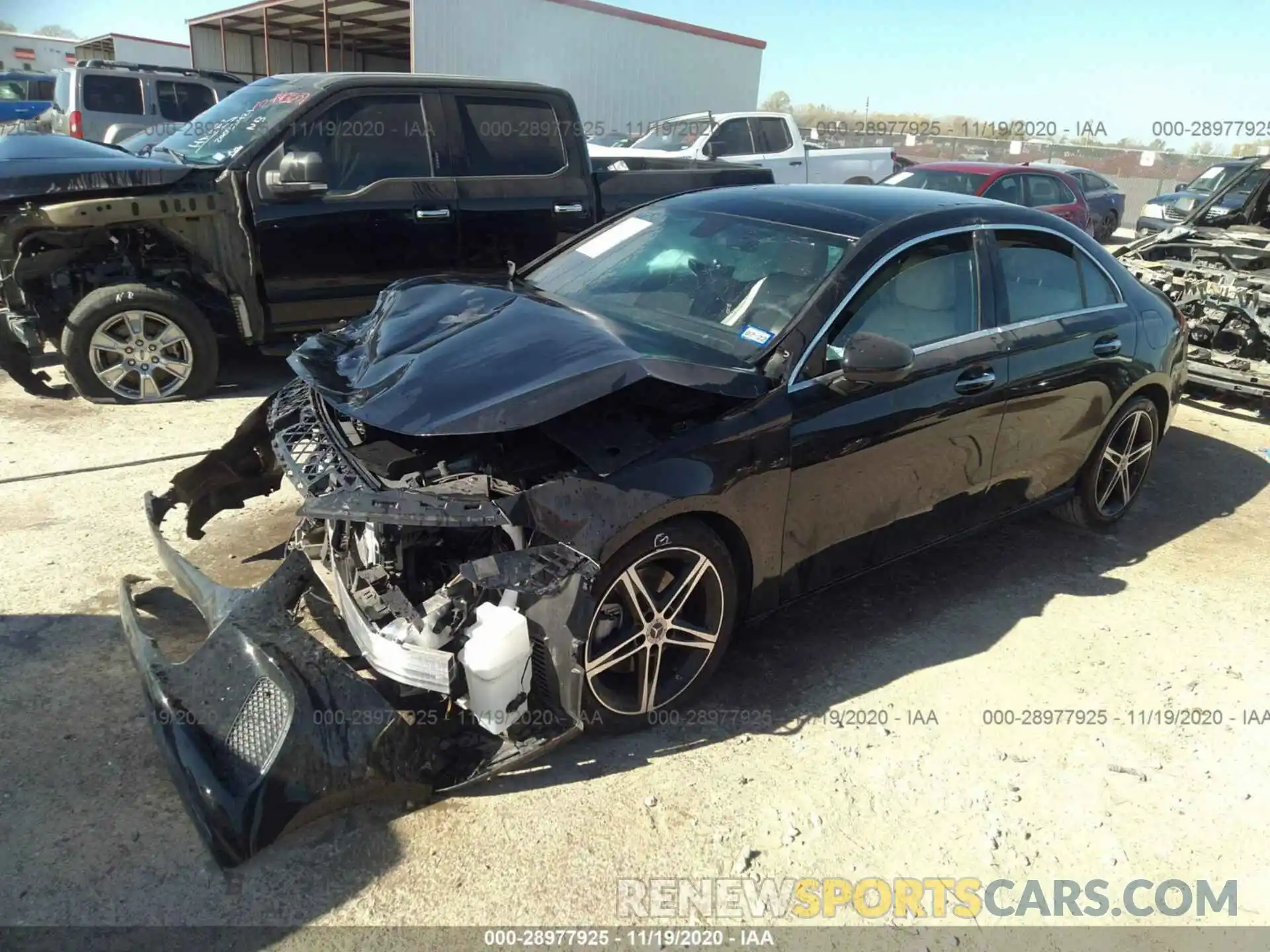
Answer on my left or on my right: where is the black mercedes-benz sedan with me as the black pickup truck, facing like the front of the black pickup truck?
on my left

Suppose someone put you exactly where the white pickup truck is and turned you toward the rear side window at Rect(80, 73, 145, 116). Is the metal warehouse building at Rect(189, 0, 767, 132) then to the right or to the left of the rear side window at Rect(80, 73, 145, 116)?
right

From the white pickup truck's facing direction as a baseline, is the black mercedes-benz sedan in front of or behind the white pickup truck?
in front

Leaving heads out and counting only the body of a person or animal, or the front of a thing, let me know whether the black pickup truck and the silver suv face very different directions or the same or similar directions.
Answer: very different directions

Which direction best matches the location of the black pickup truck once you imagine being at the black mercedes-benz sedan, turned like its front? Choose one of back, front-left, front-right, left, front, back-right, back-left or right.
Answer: right

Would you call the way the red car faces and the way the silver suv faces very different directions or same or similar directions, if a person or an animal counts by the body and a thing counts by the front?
very different directions

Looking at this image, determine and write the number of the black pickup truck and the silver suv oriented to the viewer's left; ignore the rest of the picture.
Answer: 1

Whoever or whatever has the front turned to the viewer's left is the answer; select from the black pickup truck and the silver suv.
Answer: the black pickup truck

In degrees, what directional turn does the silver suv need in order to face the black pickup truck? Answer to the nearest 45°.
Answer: approximately 90° to its right

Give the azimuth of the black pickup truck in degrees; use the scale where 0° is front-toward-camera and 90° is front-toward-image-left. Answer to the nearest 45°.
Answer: approximately 90°
